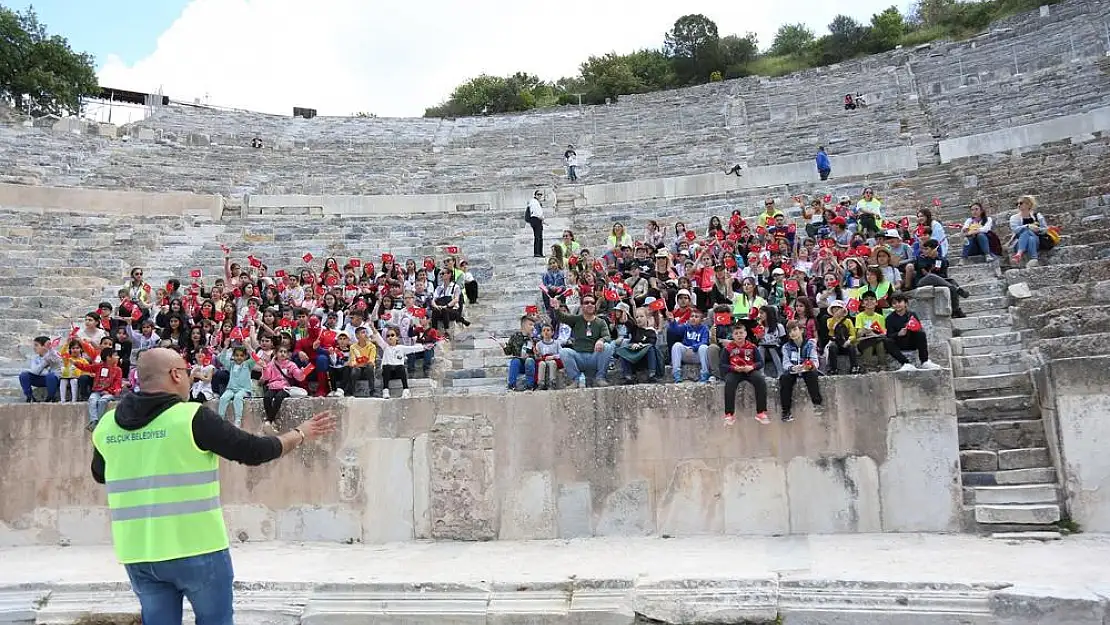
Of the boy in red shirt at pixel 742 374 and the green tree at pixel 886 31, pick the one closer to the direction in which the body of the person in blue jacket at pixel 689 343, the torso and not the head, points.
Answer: the boy in red shirt

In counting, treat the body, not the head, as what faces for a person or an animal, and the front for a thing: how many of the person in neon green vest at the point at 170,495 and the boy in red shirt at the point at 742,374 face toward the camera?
1

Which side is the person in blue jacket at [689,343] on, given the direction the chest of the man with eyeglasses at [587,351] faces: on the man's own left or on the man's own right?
on the man's own left

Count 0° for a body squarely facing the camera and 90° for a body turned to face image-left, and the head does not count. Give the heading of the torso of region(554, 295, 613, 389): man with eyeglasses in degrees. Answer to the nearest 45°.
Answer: approximately 0°

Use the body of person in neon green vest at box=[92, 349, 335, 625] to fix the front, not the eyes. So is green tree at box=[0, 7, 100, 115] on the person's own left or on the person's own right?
on the person's own left

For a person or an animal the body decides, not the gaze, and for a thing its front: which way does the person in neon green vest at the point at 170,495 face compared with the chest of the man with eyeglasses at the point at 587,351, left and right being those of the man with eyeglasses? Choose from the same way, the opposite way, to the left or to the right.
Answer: the opposite way

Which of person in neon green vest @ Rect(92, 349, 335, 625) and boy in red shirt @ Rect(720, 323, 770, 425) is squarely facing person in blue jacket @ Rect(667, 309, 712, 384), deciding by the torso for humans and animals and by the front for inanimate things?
the person in neon green vest

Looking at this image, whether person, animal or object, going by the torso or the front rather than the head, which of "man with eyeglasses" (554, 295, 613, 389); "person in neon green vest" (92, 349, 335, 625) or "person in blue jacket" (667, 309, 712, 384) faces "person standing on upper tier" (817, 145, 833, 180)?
the person in neon green vest

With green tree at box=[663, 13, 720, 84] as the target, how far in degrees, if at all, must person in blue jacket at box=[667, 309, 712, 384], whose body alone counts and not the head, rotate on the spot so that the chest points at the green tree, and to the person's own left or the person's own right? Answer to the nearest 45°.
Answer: approximately 135° to the person's own right

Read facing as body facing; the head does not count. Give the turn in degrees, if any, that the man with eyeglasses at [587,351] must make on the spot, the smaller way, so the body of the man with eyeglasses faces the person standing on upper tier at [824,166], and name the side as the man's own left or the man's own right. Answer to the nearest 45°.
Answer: approximately 135° to the man's own left

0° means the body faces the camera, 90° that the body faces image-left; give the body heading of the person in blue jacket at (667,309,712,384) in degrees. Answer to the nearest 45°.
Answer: approximately 45°

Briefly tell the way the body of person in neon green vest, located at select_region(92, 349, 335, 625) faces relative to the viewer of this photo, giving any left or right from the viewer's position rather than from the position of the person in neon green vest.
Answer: facing away from the viewer and to the right of the viewer

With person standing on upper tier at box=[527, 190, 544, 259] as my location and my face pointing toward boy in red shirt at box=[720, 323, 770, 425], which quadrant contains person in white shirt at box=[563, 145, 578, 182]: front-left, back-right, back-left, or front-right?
back-left

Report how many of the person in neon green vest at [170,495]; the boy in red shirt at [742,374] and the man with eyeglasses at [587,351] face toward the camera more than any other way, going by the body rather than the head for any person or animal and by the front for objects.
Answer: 2

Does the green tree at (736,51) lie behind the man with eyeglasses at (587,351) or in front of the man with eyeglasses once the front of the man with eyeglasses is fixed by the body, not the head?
behind
